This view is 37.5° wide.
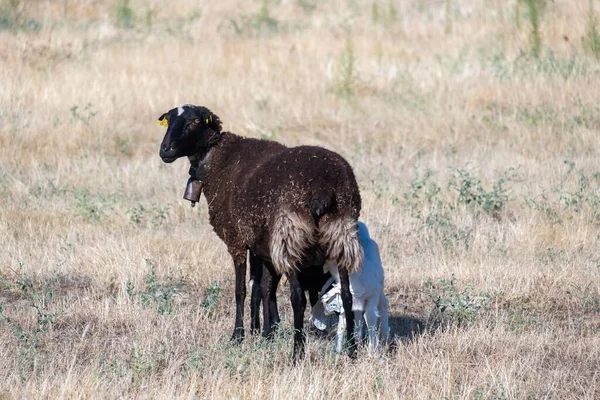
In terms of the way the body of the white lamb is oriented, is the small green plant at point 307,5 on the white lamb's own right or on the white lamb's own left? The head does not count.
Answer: on the white lamb's own right

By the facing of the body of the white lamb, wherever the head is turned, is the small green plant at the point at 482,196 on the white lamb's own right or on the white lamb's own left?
on the white lamb's own right

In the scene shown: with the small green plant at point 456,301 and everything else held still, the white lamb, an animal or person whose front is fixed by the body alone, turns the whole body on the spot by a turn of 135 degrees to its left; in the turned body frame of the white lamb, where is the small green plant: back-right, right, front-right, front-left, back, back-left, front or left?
left

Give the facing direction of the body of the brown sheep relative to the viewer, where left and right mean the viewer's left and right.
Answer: facing away from the viewer and to the left of the viewer

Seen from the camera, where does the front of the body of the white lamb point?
to the viewer's left

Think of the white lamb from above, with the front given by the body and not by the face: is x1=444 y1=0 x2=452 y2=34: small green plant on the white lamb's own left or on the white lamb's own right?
on the white lamb's own right

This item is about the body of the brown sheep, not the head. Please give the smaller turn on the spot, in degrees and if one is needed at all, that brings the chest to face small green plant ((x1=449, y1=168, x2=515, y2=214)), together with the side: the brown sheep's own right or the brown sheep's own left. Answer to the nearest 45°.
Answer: approximately 90° to the brown sheep's own right

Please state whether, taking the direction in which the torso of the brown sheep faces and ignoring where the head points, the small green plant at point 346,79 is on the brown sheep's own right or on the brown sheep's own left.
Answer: on the brown sheep's own right

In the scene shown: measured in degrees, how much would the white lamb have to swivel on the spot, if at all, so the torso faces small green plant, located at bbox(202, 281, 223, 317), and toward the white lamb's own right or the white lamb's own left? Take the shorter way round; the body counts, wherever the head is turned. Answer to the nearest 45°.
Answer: approximately 45° to the white lamb's own right
